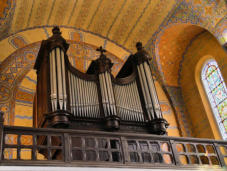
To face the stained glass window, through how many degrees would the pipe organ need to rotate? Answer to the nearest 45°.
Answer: approximately 90° to its left

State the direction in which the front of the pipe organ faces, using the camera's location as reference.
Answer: facing the viewer and to the right of the viewer
